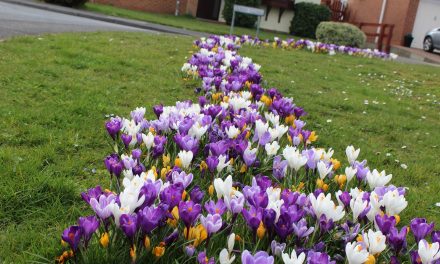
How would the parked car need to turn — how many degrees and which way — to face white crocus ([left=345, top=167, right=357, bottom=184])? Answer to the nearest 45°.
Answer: approximately 45° to its left

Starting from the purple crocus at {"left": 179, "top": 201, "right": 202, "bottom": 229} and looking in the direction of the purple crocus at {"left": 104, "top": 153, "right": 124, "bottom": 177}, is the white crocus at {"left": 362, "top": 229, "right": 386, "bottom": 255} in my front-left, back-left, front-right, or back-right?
back-right

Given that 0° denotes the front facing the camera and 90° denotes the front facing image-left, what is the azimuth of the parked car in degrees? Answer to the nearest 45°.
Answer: approximately 45°

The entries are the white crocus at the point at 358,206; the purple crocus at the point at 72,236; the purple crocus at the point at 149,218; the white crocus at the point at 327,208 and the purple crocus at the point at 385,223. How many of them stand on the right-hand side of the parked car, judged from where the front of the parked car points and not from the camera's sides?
0

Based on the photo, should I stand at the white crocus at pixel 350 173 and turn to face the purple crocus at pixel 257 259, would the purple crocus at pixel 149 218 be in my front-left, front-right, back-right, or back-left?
front-right

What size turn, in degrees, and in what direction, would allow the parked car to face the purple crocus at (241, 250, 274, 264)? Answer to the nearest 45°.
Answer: approximately 45° to its left

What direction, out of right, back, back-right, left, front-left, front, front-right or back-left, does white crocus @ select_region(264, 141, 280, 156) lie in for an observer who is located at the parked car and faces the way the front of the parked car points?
front-left

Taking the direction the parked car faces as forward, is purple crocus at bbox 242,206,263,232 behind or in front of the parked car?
in front

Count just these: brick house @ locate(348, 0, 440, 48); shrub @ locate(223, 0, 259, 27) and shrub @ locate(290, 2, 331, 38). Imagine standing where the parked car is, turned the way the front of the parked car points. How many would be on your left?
0

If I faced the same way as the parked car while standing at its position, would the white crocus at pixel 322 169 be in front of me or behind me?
in front

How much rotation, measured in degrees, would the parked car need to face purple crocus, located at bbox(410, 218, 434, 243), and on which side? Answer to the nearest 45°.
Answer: approximately 45° to its left

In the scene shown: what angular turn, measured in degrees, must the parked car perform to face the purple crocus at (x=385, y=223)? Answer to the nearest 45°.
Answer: approximately 45° to its left

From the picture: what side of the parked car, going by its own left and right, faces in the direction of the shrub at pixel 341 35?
front

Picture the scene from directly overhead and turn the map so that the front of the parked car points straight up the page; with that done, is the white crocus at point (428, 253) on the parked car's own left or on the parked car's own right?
on the parked car's own left

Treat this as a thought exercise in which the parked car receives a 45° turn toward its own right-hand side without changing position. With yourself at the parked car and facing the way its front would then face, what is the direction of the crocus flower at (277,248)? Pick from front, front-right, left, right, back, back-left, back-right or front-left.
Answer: left

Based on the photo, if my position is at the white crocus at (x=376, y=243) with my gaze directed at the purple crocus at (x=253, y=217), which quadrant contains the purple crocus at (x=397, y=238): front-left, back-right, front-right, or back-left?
back-right

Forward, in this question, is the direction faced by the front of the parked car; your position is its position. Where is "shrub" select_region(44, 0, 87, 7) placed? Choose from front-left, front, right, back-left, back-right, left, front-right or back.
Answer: front

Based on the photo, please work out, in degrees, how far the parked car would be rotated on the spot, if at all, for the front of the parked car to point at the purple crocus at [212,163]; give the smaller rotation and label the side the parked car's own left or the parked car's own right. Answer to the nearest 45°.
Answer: approximately 45° to the parked car's own left
